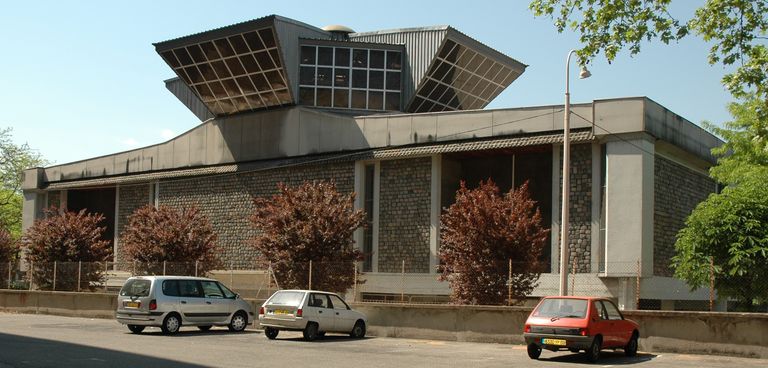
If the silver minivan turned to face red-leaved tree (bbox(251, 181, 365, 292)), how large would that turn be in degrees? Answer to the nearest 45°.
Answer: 0° — it already faces it

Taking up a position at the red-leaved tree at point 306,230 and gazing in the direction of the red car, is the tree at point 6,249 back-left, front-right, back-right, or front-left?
back-right

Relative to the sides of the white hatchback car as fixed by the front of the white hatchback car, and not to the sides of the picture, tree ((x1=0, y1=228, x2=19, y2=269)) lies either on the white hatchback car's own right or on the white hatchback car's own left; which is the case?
on the white hatchback car's own left

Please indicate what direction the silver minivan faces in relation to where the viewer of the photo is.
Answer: facing away from the viewer and to the right of the viewer
